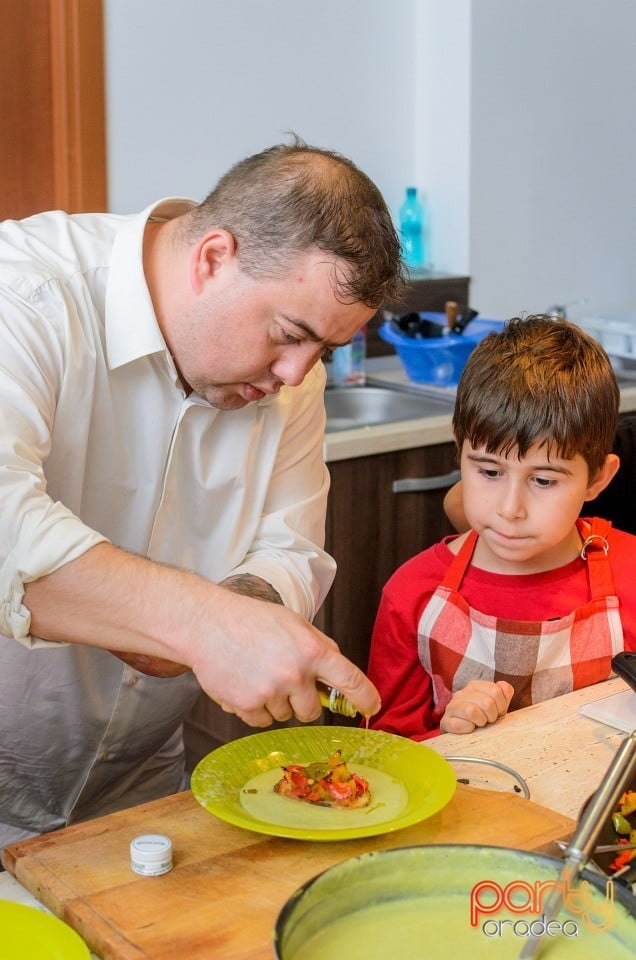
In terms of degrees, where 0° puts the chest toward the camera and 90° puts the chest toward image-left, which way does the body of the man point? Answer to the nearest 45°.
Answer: approximately 315°

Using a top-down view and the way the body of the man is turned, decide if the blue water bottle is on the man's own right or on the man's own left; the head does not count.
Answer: on the man's own left

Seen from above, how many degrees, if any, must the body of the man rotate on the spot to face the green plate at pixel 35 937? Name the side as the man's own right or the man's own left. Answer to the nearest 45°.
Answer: approximately 45° to the man's own right

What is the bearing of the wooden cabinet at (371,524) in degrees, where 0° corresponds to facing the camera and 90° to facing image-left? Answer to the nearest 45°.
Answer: approximately 315°

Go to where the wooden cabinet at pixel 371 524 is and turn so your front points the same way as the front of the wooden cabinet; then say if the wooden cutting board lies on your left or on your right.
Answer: on your right
